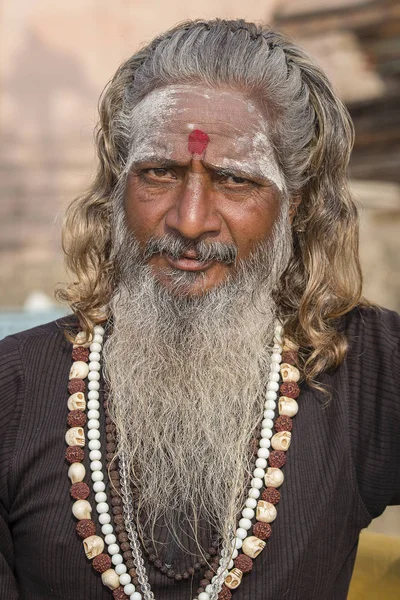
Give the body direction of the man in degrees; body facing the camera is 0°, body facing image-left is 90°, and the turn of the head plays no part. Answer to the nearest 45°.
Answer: approximately 0°
